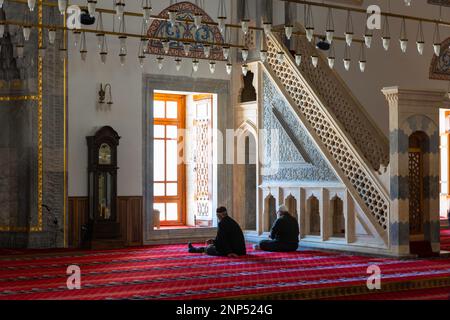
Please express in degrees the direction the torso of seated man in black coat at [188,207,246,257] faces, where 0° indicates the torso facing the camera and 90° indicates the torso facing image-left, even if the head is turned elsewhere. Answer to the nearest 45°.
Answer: approximately 90°

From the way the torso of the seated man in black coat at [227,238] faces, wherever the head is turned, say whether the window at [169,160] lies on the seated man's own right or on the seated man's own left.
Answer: on the seated man's own right

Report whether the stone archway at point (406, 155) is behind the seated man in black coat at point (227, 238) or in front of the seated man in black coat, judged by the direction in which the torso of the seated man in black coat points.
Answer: behind

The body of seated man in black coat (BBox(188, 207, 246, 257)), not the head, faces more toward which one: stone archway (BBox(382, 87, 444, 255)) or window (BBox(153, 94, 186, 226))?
the window

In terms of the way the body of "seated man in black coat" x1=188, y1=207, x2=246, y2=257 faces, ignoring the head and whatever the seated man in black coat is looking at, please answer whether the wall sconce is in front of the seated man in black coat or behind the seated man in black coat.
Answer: in front

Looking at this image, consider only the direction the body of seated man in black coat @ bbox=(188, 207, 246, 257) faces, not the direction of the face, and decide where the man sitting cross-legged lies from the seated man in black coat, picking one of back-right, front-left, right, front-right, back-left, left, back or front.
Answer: back-right

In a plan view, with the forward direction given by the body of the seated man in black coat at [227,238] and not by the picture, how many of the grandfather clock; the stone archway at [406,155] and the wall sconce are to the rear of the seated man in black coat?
1

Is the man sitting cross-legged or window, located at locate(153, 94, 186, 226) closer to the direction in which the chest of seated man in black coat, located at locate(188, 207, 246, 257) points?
the window

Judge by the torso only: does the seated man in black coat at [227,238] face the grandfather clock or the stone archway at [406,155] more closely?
the grandfather clock

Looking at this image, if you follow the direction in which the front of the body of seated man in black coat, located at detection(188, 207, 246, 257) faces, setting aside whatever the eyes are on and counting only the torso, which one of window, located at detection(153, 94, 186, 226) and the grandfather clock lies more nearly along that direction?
the grandfather clock
